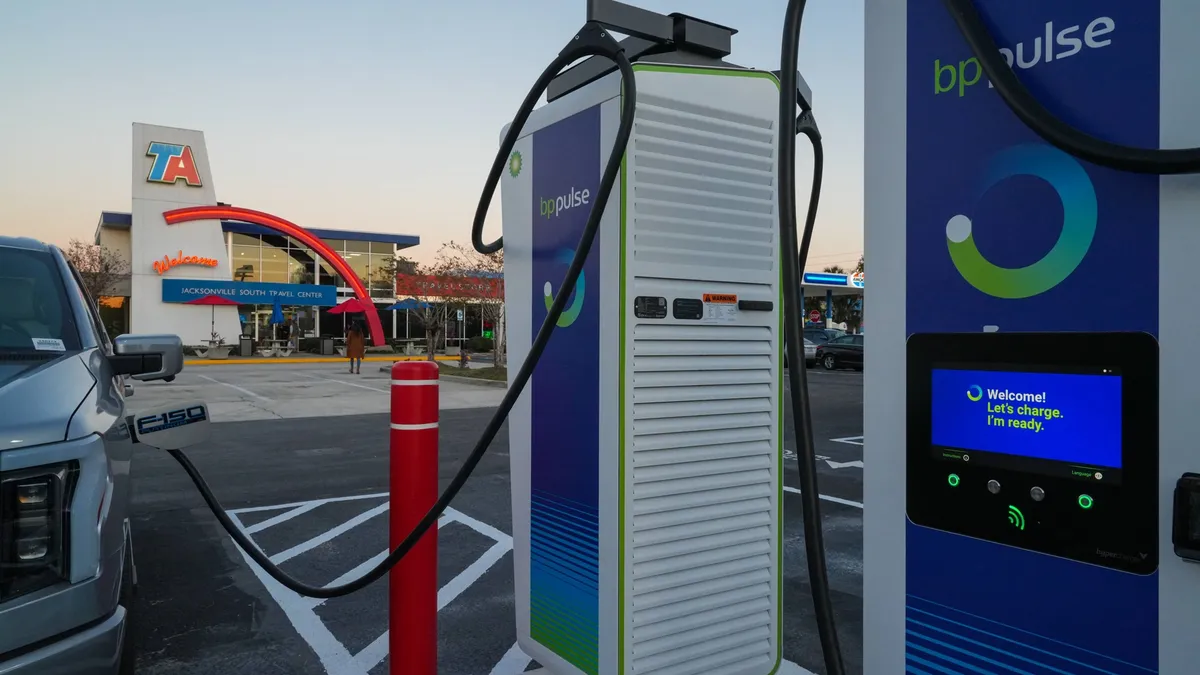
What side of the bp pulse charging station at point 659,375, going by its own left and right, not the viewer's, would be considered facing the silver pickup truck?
front

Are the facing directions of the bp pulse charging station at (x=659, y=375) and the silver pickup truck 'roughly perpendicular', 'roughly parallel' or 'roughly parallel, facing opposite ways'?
roughly perpendicular

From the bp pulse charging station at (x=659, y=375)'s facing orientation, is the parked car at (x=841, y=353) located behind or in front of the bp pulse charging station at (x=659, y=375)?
behind

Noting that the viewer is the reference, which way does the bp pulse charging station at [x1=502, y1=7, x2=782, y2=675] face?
facing the viewer and to the left of the viewer

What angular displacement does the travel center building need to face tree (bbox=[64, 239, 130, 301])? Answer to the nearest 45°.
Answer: approximately 135° to its right

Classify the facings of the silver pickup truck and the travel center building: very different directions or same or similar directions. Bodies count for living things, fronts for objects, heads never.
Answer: same or similar directions

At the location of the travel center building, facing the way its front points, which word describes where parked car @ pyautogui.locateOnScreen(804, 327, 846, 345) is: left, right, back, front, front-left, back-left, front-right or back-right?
front-left

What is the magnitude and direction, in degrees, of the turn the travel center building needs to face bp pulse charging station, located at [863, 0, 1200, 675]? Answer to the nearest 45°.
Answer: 0° — it already faces it

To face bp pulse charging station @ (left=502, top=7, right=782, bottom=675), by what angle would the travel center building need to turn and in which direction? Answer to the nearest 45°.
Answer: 0° — it already faces it

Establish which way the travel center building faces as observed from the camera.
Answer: facing the viewer

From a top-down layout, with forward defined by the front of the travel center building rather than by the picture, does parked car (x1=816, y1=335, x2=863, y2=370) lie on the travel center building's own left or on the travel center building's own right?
on the travel center building's own left

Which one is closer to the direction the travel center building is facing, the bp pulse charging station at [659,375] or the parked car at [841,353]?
the bp pulse charging station

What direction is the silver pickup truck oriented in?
toward the camera

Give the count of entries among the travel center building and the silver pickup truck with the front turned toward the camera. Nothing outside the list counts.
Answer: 2
